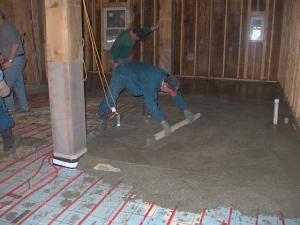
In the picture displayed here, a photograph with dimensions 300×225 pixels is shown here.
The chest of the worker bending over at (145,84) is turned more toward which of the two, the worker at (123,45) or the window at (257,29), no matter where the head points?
the window

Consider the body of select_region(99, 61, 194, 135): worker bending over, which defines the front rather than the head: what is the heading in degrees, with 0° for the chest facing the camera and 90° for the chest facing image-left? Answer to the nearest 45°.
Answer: approximately 270°

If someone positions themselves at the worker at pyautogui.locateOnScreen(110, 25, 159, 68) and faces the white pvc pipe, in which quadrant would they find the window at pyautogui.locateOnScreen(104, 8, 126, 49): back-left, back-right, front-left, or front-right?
back-left

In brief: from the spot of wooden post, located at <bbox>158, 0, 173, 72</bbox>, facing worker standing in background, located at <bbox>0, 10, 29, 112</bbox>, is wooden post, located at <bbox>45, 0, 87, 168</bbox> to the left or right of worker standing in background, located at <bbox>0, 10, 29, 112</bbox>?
left

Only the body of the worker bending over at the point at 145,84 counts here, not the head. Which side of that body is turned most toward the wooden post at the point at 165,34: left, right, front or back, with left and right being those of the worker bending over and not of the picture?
left

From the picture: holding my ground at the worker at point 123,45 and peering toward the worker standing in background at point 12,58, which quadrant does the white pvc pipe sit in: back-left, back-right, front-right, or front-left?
back-left

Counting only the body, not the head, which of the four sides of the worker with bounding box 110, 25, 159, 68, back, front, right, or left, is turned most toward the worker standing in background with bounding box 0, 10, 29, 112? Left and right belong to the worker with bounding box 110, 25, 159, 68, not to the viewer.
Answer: back

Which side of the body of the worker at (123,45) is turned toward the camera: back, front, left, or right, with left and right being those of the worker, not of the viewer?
right
